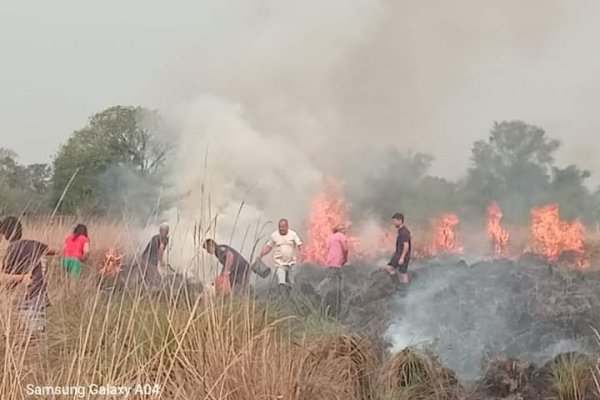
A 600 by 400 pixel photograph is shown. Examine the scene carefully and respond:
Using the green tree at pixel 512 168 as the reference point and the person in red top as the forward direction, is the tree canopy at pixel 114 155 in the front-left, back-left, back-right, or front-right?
front-right

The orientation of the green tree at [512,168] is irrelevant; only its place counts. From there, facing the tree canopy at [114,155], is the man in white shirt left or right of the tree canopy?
left

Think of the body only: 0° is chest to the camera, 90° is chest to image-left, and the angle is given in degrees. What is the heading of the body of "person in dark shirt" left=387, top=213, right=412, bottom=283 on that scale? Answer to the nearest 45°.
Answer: approximately 90°

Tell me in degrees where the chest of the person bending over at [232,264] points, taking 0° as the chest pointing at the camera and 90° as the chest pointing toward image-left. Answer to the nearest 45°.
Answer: approximately 90°

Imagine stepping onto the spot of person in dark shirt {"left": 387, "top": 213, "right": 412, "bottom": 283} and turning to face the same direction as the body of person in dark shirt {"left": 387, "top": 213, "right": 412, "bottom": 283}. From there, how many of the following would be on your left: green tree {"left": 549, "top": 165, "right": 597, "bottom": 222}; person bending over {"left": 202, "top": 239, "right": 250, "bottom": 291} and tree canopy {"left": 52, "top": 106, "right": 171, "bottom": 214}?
0

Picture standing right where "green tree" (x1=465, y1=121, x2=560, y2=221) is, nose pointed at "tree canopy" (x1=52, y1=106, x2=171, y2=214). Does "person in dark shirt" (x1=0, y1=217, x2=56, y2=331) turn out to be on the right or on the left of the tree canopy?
left
